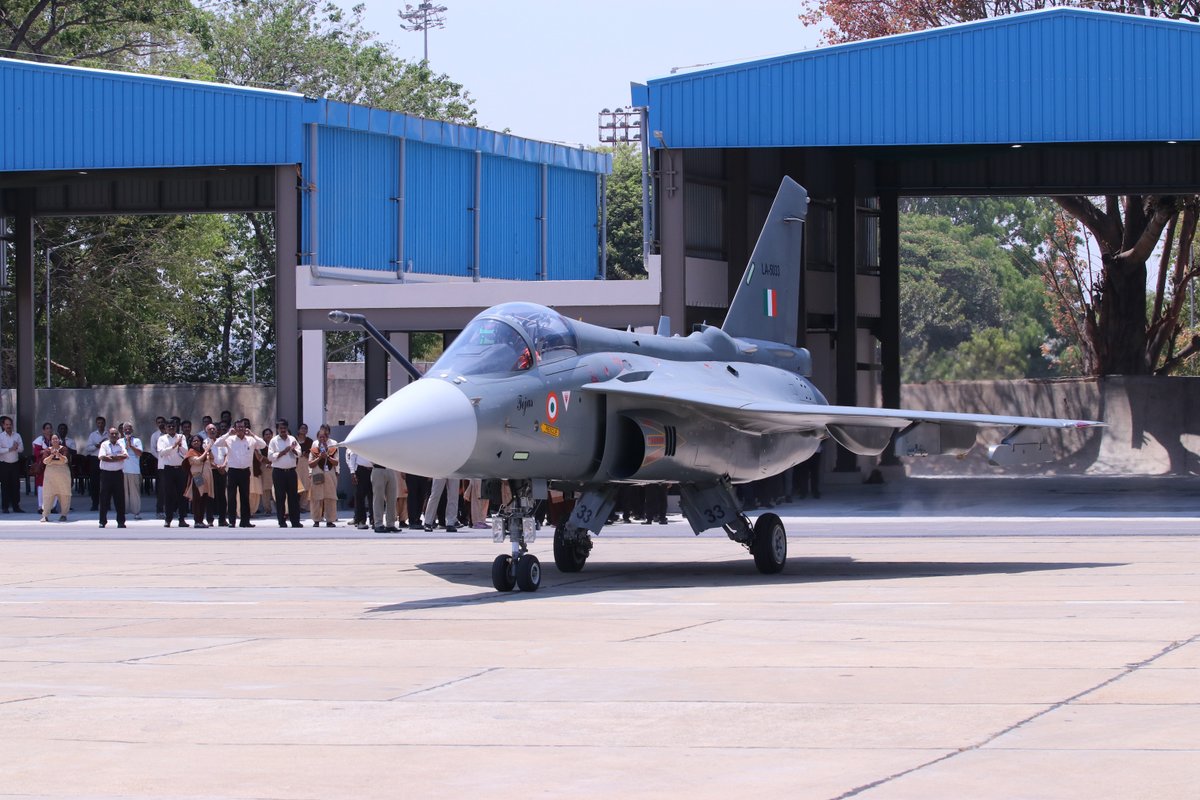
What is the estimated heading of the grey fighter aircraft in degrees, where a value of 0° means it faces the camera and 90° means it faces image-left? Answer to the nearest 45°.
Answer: approximately 45°

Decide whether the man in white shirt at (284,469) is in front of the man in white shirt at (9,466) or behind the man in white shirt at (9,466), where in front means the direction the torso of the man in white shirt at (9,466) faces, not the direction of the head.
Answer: in front

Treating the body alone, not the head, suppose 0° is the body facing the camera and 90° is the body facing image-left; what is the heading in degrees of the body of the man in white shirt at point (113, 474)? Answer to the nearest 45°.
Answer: approximately 0°

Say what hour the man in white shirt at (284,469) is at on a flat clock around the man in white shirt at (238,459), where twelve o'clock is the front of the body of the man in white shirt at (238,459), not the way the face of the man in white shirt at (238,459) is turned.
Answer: the man in white shirt at (284,469) is roughly at 8 o'clock from the man in white shirt at (238,459).

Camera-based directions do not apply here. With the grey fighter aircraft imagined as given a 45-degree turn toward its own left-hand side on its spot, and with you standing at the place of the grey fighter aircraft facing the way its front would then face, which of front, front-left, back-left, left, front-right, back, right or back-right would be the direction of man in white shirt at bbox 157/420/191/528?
back-right

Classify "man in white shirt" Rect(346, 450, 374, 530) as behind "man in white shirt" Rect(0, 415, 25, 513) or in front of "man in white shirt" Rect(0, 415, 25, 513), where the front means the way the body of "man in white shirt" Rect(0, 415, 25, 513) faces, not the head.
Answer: in front
